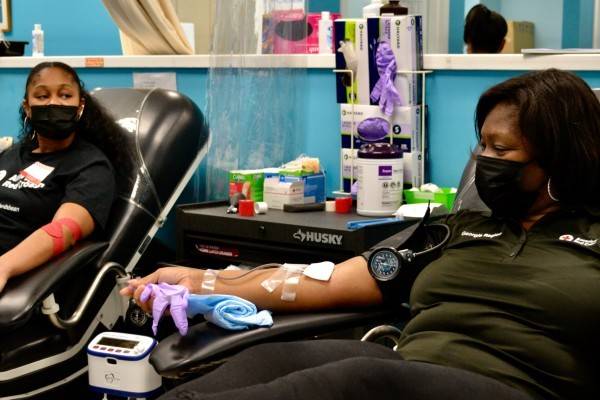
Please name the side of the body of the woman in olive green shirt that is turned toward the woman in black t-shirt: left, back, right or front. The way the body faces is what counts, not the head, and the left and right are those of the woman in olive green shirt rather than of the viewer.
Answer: right

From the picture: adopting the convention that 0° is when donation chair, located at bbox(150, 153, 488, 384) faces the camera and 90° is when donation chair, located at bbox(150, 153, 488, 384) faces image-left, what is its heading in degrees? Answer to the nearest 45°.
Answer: approximately 45°

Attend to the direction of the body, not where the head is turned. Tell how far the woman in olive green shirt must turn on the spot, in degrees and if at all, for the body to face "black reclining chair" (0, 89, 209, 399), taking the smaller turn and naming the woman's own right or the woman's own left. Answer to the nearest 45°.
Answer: approximately 90° to the woman's own right

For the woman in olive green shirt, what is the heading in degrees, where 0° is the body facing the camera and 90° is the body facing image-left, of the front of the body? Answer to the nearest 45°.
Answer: approximately 45°

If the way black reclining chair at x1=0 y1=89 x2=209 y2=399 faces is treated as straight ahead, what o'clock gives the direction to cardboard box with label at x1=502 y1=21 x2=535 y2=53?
The cardboard box with label is roughly at 6 o'clock from the black reclining chair.

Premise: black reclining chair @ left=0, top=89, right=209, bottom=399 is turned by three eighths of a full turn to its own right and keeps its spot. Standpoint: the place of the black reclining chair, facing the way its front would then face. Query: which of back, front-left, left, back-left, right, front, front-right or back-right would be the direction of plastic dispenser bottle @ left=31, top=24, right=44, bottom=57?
front

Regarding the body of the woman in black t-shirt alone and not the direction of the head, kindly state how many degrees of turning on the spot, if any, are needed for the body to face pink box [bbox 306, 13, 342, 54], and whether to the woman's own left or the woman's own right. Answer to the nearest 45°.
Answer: approximately 135° to the woman's own left

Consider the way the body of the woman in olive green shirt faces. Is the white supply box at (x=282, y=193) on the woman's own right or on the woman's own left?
on the woman's own right
